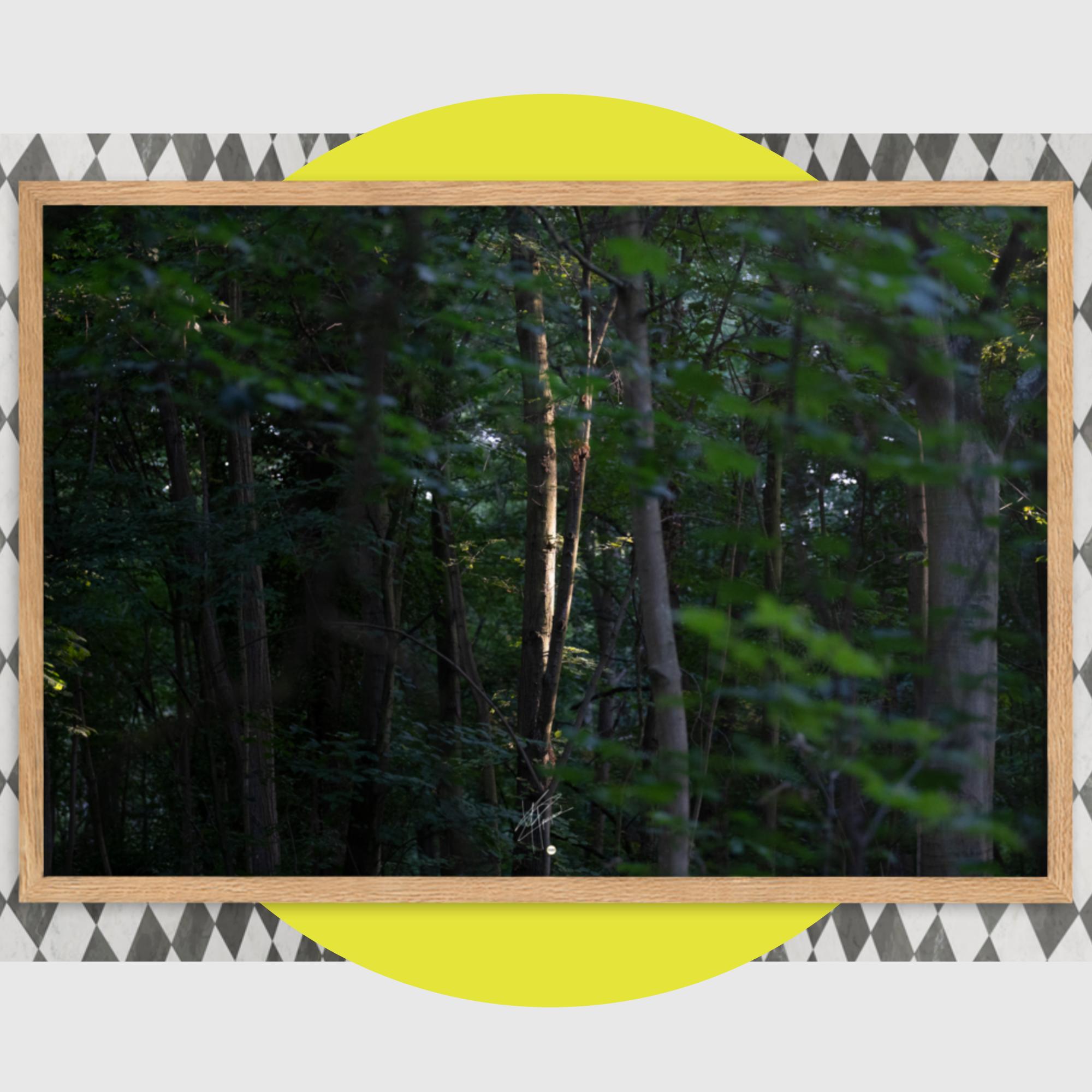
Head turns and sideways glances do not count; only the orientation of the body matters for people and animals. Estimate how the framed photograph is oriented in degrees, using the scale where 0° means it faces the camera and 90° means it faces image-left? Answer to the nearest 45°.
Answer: approximately 0°
